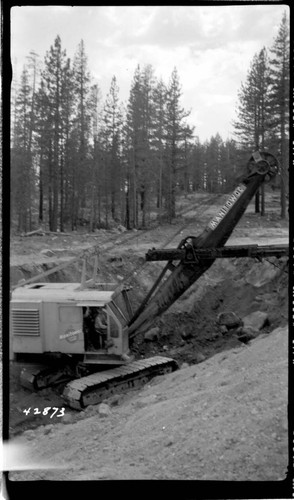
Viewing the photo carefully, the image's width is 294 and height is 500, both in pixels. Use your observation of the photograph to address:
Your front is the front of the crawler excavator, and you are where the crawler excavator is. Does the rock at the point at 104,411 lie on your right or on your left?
on your right

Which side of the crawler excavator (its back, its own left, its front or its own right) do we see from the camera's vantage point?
right

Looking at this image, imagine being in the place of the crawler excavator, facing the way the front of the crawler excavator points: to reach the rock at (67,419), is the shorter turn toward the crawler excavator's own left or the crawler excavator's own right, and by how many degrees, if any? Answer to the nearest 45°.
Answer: approximately 90° to the crawler excavator's own right

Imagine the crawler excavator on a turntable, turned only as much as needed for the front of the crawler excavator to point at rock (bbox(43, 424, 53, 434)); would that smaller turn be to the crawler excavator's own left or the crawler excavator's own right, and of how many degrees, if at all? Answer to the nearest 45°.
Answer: approximately 90° to the crawler excavator's own right

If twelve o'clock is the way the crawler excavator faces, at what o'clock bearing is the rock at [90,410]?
The rock is roughly at 3 o'clock from the crawler excavator.

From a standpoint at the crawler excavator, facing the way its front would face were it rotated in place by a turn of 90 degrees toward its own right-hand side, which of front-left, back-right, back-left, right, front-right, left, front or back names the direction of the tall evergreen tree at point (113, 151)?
back
